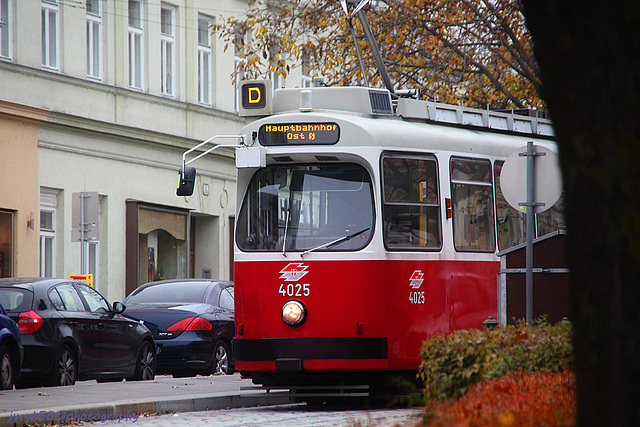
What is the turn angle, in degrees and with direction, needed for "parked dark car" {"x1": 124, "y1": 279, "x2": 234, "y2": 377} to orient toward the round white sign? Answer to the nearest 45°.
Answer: approximately 90° to its right

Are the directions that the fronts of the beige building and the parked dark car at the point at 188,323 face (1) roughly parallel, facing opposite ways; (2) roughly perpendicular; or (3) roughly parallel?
roughly perpendicular

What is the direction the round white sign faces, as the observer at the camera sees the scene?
facing away from the viewer

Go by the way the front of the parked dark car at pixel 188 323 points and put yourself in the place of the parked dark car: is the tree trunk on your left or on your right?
on your right

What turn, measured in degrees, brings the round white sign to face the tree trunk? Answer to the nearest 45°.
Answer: approximately 180°

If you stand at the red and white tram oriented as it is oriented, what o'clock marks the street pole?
The street pole is roughly at 8 o'clock from the red and white tram.

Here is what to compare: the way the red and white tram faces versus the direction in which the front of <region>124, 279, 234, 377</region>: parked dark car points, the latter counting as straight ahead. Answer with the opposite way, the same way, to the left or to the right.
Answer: the opposite way

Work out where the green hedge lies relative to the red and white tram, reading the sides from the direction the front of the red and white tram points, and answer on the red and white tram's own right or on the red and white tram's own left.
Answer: on the red and white tram's own left

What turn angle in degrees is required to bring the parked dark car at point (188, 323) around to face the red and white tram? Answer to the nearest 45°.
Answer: approximately 135° to its right

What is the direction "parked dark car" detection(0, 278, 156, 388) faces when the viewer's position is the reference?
facing away from the viewer and to the right of the viewer

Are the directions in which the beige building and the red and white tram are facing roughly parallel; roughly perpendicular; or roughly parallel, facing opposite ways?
roughly perpendicular

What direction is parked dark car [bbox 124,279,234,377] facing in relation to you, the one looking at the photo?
facing away from the viewer and to the right of the viewer

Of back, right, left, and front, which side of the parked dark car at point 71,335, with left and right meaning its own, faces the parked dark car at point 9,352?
back

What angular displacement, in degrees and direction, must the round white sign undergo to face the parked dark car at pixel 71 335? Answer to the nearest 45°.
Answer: approximately 45° to its left
